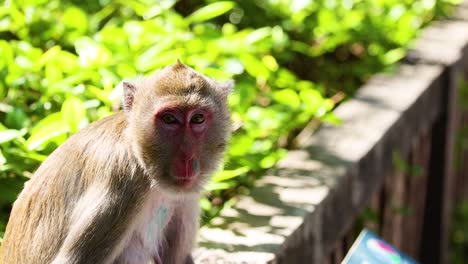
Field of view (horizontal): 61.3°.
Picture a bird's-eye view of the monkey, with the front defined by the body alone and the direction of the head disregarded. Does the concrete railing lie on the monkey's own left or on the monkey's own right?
on the monkey's own left

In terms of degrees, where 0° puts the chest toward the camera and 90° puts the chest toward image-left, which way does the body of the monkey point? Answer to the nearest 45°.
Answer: approximately 315°
